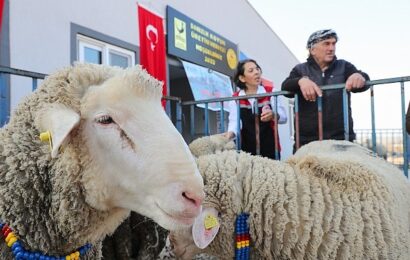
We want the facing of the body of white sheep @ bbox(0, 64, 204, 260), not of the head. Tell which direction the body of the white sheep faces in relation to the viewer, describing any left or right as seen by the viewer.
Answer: facing to the right of the viewer

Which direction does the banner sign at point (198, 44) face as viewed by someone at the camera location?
facing the viewer and to the right of the viewer

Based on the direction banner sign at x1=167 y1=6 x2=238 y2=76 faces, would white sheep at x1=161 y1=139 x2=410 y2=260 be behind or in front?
in front

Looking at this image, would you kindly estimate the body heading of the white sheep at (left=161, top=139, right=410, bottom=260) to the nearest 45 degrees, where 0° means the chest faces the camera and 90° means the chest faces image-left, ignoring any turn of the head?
approximately 90°

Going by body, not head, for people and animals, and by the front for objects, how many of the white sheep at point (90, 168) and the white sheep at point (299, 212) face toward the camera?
0

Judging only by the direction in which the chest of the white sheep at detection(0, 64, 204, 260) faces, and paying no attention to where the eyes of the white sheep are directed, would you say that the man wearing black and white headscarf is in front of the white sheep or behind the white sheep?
in front

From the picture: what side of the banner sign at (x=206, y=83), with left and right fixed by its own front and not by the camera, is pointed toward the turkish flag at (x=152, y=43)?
right

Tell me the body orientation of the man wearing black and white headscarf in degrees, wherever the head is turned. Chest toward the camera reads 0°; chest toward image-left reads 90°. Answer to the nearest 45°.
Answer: approximately 0°

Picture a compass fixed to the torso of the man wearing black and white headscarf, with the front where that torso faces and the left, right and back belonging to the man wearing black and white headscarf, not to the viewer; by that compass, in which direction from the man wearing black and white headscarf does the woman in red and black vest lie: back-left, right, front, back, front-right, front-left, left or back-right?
right

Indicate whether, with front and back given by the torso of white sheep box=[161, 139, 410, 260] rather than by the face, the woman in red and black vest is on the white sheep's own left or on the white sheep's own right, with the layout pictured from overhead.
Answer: on the white sheep's own right

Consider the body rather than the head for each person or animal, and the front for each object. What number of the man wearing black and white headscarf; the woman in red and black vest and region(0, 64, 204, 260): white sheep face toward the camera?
2

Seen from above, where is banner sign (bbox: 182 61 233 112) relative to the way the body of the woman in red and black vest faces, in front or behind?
behind
